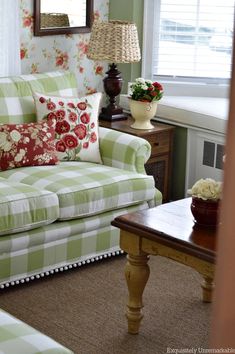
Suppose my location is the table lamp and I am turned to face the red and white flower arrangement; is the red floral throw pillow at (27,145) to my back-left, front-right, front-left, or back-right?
back-right

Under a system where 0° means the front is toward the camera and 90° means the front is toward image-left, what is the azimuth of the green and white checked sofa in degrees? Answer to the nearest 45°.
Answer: approximately 315°

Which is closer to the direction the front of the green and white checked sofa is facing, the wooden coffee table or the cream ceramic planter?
the wooden coffee table

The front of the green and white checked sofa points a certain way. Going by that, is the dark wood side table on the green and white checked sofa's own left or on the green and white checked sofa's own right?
on the green and white checked sofa's own left

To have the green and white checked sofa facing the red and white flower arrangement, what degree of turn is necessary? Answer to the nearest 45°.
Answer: approximately 90° to its left

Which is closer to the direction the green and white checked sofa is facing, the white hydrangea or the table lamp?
the white hydrangea

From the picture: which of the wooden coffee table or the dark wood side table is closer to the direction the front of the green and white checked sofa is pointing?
the wooden coffee table

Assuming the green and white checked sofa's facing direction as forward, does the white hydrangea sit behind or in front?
in front

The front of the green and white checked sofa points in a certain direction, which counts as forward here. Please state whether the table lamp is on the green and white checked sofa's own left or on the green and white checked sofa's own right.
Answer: on the green and white checked sofa's own left

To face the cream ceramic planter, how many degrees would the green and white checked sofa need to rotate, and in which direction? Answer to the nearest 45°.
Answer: approximately 90° to its left

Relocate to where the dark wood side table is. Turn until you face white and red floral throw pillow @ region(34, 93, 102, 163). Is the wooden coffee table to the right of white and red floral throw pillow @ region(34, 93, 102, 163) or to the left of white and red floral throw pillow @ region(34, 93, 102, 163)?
left
